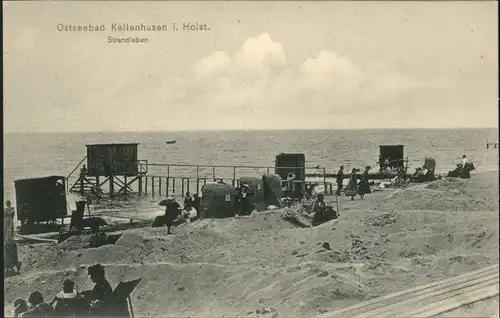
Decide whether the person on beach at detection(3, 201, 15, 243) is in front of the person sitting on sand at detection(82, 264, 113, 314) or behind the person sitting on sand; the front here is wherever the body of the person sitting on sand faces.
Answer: in front
